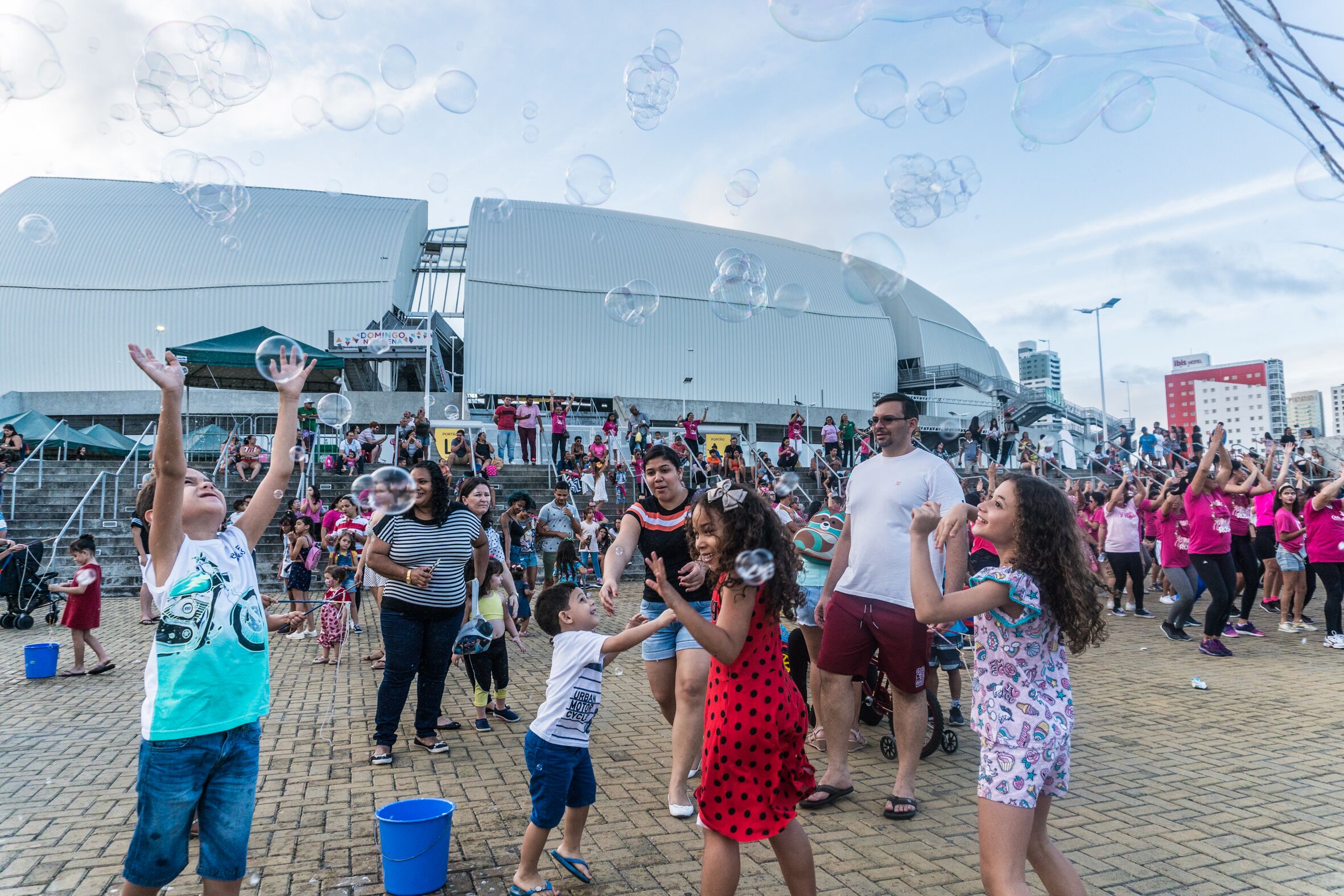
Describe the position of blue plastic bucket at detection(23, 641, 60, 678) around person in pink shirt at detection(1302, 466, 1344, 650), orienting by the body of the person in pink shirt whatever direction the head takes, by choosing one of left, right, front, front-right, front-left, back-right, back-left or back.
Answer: right

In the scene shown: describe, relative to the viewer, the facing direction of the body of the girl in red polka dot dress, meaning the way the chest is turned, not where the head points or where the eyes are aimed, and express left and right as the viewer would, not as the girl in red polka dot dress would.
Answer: facing to the left of the viewer

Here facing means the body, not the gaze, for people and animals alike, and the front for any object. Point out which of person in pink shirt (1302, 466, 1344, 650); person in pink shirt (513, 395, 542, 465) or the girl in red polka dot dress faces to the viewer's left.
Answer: the girl in red polka dot dress

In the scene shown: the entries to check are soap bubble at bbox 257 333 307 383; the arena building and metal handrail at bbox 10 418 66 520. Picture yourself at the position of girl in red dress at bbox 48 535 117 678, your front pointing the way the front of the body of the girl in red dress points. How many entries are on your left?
1

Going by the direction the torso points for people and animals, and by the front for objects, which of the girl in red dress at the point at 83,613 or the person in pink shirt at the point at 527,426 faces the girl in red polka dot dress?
the person in pink shirt

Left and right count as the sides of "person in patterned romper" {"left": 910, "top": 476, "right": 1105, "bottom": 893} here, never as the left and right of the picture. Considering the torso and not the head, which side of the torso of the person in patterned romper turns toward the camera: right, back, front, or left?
left

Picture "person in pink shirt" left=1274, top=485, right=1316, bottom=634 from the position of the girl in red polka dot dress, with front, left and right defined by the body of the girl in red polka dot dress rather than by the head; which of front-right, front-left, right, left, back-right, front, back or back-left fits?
back-right

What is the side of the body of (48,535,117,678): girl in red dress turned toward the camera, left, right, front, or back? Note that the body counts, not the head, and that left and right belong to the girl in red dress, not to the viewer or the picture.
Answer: left

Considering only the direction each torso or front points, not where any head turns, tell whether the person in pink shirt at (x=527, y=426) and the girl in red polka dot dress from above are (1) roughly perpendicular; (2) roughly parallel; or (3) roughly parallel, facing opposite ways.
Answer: roughly perpendicular

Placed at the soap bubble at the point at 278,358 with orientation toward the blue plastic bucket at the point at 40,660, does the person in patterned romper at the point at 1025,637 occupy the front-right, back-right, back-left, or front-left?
back-right
